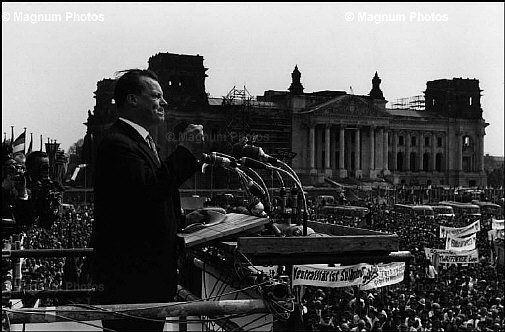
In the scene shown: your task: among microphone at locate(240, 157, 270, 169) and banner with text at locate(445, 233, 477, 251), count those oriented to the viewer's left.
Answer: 1

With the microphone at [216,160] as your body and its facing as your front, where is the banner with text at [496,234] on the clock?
The banner with text is roughly at 4 o'clock from the microphone.

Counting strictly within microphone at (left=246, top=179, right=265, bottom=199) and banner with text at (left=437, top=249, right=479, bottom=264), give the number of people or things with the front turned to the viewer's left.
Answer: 1

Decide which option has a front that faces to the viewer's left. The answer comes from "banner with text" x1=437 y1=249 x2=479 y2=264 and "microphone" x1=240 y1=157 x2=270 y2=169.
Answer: the microphone

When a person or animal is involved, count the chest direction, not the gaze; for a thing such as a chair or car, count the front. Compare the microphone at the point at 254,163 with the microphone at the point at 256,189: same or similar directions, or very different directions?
same or similar directions

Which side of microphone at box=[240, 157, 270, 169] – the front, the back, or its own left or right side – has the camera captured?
left

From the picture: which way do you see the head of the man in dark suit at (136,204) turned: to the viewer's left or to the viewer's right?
to the viewer's right

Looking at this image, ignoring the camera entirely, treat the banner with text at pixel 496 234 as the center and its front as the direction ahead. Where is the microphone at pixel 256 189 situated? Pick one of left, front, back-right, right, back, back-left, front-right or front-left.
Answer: front

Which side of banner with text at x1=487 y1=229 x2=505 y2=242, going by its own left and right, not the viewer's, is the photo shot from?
front

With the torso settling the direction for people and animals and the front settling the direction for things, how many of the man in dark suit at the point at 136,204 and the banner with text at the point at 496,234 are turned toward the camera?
1

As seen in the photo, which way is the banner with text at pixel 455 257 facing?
toward the camera

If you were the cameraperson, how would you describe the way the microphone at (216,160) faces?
facing to the left of the viewer

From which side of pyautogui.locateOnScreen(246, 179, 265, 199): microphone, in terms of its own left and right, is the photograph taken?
left

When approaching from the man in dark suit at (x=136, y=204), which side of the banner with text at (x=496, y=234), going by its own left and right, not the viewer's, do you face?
front

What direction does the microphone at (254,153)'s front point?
to the viewer's left
